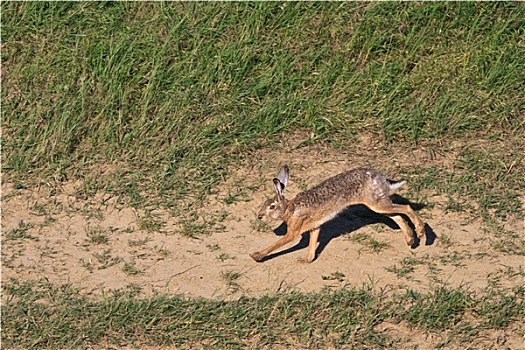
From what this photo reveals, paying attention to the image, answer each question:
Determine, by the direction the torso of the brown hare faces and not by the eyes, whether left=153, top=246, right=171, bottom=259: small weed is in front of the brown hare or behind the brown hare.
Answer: in front

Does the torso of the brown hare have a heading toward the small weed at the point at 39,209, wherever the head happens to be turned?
yes

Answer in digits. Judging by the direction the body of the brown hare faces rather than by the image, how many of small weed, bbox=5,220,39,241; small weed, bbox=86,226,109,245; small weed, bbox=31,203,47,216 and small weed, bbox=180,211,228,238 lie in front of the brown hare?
4

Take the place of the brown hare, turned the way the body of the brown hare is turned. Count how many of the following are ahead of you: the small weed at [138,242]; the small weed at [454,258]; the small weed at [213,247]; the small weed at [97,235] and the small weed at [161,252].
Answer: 4

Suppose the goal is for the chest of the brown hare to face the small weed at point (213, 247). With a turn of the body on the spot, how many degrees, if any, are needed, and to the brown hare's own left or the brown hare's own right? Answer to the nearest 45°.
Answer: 0° — it already faces it

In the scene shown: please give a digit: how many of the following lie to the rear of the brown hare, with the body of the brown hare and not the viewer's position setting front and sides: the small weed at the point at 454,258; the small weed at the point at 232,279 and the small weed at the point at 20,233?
1

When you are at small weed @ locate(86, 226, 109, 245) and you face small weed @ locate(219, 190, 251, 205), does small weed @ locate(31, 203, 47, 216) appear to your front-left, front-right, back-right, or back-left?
back-left

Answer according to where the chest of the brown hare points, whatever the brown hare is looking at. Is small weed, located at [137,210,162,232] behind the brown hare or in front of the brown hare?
in front

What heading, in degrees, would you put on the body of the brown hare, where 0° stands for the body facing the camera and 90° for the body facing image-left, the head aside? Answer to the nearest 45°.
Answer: approximately 90°

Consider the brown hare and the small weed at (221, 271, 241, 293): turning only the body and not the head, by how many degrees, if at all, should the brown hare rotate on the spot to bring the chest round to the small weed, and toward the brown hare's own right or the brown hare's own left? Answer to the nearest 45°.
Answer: approximately 45° to the brown hare's own left

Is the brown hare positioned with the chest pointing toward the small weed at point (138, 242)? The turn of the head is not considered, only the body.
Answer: yes
